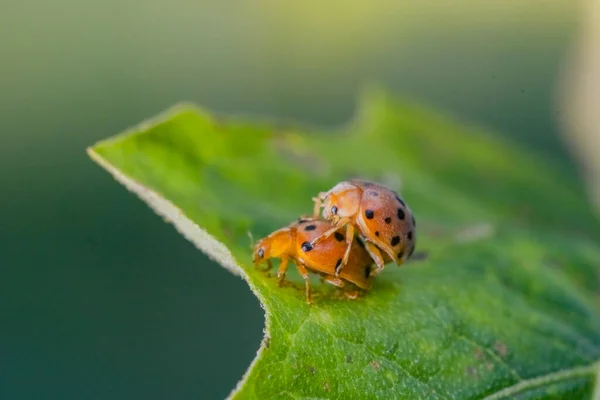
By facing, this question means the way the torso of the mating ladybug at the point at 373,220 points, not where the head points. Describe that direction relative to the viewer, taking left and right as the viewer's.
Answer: facing to the left of the viewer

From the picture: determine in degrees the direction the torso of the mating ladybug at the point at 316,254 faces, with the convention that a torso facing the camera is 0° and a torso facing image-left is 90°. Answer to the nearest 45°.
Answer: approximately 90°
